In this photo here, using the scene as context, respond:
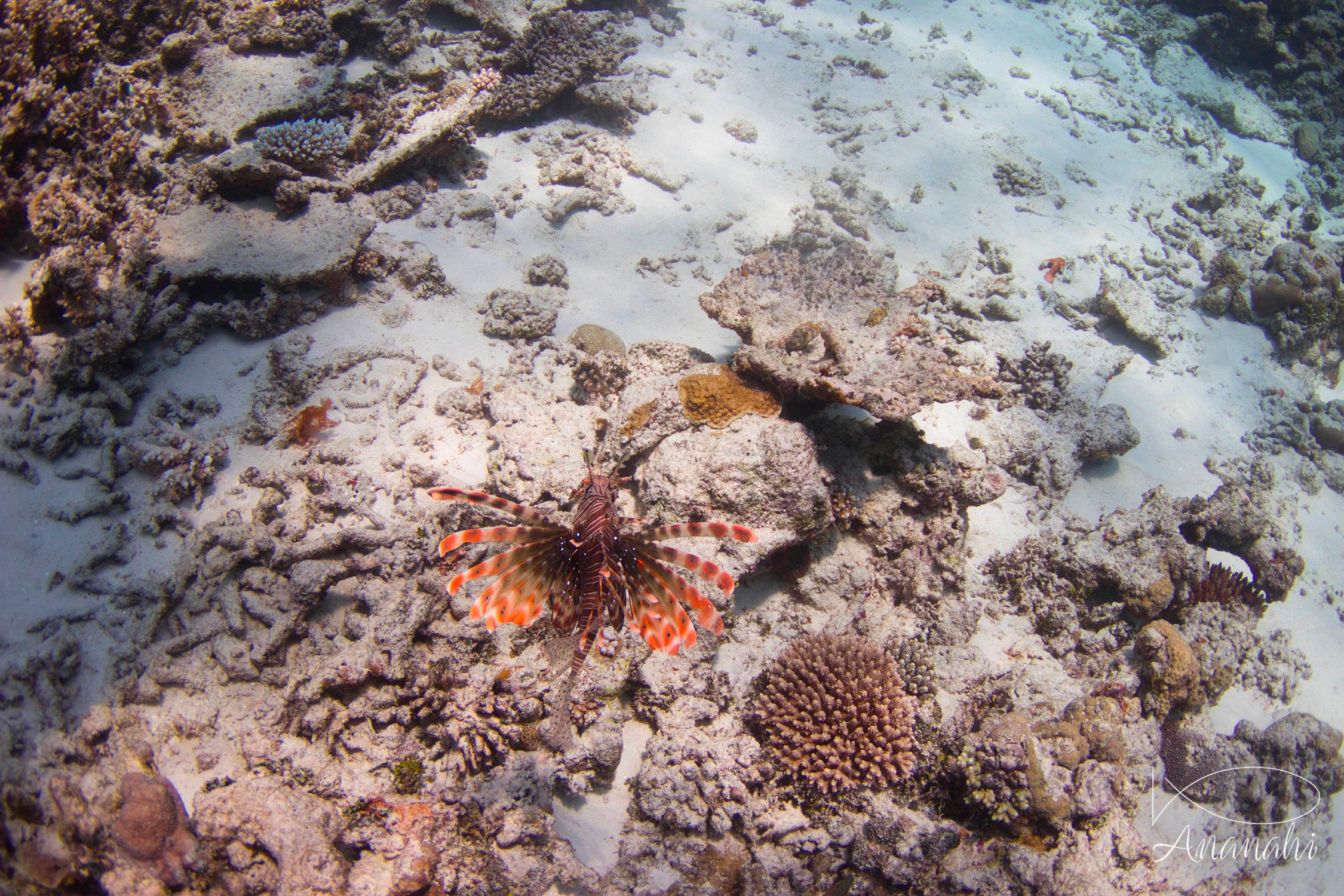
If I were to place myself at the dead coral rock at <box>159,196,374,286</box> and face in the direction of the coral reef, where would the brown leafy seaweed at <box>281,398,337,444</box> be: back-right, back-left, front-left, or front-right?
back-right

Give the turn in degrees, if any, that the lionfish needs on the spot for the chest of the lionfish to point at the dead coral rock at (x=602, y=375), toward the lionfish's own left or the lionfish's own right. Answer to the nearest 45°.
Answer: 0° — it already faces it

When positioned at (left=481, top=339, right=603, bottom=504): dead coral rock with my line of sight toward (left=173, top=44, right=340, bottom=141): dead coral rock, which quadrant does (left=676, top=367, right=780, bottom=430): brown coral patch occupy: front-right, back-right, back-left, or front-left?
back-right

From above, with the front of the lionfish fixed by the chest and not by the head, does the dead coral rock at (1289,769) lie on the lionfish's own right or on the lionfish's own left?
on the lionfish's own right

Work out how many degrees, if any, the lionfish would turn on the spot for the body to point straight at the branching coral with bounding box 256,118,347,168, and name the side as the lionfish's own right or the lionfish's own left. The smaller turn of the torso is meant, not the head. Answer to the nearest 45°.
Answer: approximately 45° to the lionfish's own left

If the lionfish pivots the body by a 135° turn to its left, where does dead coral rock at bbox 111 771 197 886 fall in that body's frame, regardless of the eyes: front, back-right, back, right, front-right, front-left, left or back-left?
front

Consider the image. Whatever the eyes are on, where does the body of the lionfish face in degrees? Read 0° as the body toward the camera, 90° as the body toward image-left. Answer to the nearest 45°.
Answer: approximately 180°
